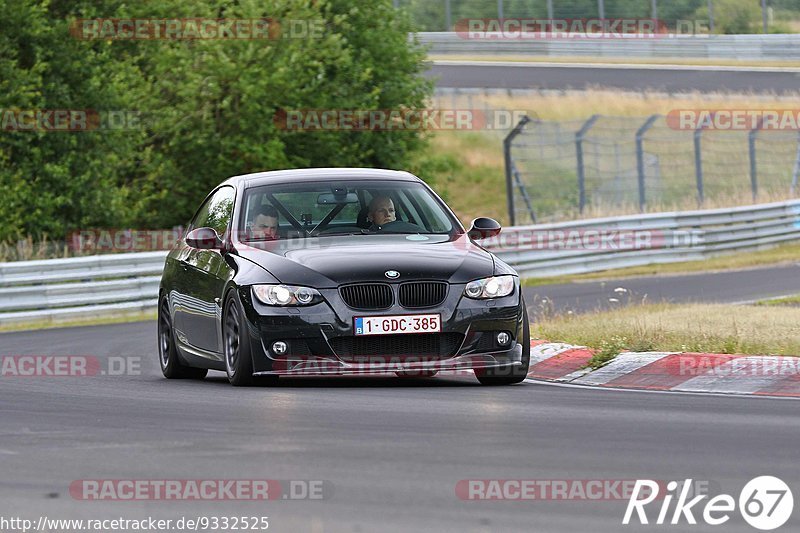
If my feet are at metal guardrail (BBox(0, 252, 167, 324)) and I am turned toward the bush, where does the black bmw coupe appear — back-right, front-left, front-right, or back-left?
back-right

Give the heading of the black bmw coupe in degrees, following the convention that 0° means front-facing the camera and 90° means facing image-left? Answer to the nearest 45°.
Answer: approximately 0°

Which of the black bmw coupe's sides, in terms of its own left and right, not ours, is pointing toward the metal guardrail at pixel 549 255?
back

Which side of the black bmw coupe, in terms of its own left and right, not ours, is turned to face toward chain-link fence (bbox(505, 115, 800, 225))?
back

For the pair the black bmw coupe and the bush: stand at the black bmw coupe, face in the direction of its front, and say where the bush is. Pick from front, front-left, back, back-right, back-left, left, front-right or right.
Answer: back

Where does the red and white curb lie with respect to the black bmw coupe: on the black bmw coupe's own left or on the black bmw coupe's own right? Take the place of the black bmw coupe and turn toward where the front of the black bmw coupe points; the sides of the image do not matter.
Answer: on the black bmw coupe's own left

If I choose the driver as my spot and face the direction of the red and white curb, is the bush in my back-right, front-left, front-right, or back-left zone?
back-left
